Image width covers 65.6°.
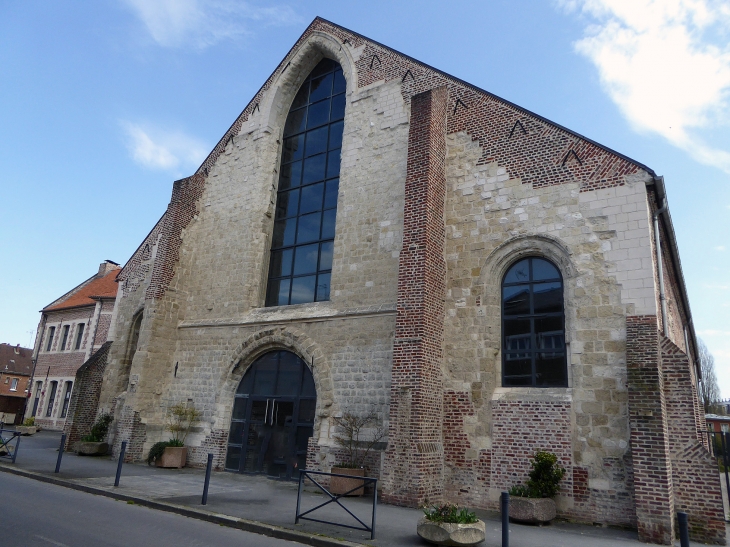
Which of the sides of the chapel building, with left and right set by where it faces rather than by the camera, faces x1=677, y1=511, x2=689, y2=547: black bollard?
left

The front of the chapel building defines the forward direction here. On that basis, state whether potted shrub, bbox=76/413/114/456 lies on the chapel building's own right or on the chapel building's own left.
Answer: on the chapel building's own right

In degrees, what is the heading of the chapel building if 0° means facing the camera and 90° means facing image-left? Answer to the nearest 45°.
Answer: approximately 45°

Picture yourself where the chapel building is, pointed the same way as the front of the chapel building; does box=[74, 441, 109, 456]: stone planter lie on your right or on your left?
on your right

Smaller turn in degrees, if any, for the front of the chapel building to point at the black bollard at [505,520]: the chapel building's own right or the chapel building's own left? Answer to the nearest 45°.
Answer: approximately 45° to the chapel building's own left

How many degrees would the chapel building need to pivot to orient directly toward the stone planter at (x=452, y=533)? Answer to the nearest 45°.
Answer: approximately 45° to its left

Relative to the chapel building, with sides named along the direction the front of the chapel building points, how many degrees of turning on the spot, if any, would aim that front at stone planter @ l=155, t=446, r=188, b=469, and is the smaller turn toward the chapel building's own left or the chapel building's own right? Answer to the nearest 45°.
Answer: approximately 90° to the chapel building's own right
